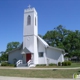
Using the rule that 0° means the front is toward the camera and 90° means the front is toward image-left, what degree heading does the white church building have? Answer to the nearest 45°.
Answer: approximately 45°
